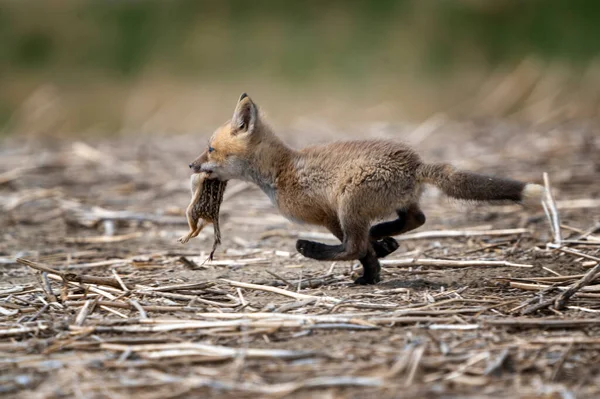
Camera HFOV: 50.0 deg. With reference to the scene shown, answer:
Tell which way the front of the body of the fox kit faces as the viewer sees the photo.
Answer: to the viewer's left
